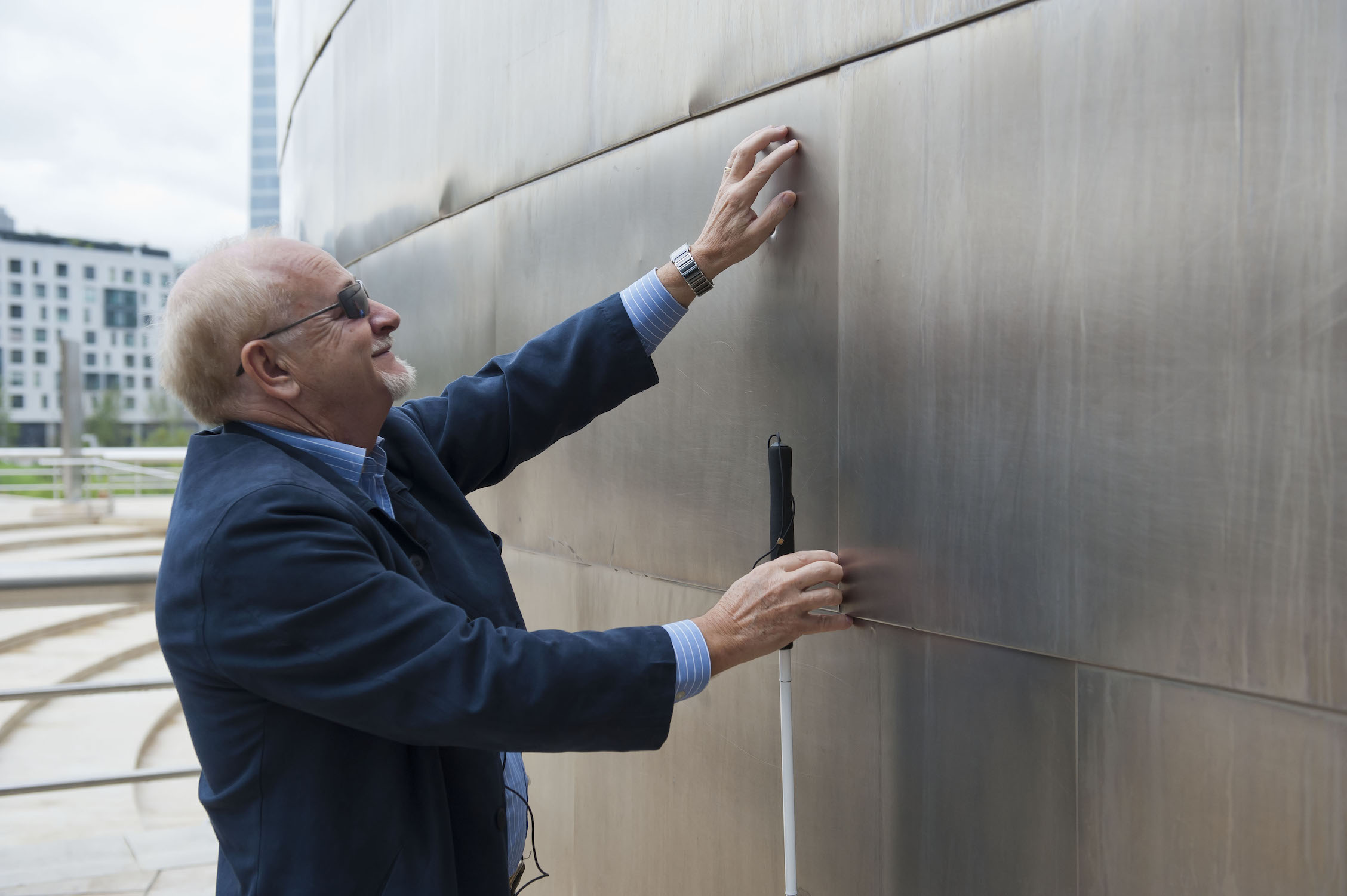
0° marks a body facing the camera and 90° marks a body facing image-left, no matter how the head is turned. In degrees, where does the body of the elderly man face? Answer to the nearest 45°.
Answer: approximately 270°

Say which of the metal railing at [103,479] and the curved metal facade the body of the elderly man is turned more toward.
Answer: the curved metal facade

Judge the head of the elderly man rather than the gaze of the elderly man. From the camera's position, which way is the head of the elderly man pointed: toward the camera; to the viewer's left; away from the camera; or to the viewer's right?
to the viewer's right

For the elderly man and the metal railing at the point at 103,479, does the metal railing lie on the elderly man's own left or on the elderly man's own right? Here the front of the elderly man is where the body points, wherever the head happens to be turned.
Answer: on the elderly man's own left

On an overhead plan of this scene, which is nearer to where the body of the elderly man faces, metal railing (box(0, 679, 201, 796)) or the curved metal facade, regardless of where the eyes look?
the curved metal facade

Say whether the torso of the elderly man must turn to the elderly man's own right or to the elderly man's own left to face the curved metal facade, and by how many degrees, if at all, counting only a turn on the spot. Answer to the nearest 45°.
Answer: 0° — they already face it
